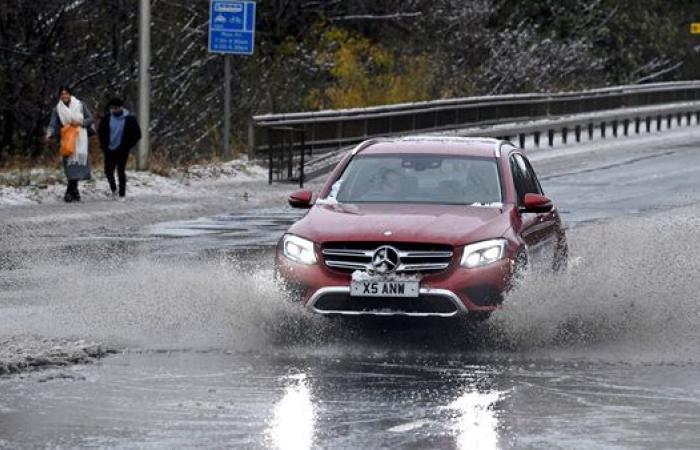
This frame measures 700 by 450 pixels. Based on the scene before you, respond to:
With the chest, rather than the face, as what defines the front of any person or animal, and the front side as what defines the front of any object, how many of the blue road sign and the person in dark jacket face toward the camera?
2

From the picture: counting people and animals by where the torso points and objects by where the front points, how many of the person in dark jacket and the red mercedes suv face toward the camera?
2

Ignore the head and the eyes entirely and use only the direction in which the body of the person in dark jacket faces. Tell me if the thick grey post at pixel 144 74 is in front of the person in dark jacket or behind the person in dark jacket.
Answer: behind

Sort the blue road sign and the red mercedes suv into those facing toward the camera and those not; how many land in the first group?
2

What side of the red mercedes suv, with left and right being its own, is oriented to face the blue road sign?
back

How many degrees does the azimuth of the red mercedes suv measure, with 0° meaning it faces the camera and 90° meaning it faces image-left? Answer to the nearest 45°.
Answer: approximately 0°

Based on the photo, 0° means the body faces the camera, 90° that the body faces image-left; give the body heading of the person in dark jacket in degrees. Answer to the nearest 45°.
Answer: approximately 0°
